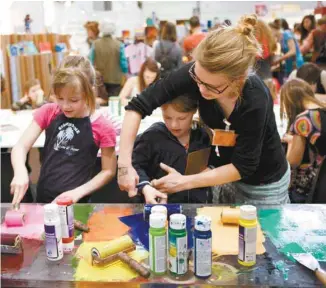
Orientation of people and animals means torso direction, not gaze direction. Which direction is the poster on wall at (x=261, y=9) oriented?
toward the camera

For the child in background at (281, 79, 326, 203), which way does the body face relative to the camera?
to the viewer's left

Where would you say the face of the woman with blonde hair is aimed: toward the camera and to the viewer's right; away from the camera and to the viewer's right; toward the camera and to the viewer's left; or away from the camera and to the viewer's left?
toward the camera and to the viewer's left

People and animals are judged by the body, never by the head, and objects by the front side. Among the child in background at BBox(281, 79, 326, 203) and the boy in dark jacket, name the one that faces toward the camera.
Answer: the boy in dark jacket

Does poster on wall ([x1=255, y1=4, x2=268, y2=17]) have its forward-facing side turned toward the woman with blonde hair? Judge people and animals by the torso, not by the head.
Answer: yes

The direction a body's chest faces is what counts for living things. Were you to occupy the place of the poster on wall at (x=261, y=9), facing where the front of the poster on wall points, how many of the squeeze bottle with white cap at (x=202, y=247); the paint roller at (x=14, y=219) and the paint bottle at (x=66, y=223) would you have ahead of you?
3

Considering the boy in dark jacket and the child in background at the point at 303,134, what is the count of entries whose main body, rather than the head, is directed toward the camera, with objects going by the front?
1

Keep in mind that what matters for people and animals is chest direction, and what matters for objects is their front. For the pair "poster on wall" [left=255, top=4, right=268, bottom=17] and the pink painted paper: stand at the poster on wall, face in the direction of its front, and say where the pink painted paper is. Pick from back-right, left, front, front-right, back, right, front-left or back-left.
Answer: front

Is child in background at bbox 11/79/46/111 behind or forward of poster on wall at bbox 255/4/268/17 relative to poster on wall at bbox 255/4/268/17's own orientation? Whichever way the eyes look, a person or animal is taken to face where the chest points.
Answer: forward

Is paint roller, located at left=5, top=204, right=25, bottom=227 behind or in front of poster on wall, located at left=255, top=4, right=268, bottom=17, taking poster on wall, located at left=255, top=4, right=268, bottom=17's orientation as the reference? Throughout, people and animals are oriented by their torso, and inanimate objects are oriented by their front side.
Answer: in front

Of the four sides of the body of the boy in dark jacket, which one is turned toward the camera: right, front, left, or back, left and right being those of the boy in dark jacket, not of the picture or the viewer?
front

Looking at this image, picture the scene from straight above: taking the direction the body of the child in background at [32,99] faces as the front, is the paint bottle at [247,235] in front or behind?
in front

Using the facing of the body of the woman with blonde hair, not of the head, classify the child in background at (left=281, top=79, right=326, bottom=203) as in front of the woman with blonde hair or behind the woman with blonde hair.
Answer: behind

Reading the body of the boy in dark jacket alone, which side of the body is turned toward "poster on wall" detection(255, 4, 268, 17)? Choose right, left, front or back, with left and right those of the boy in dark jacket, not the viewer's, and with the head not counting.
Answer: back

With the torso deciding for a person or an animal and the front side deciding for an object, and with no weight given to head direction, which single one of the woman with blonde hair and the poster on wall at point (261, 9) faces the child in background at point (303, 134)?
the poster on wall
